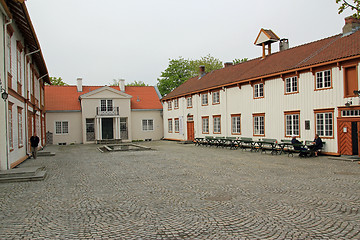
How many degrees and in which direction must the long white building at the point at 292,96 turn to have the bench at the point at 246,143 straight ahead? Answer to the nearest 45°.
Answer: approximately 90° to its right

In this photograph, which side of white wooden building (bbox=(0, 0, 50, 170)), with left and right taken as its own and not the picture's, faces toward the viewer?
right

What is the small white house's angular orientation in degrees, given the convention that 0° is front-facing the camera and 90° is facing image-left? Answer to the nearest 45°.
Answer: approximately 0°

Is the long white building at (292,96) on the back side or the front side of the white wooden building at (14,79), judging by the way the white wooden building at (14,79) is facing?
on the front side

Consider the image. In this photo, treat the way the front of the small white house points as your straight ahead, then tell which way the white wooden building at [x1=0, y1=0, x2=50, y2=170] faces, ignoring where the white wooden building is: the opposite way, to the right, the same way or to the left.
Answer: to the left
